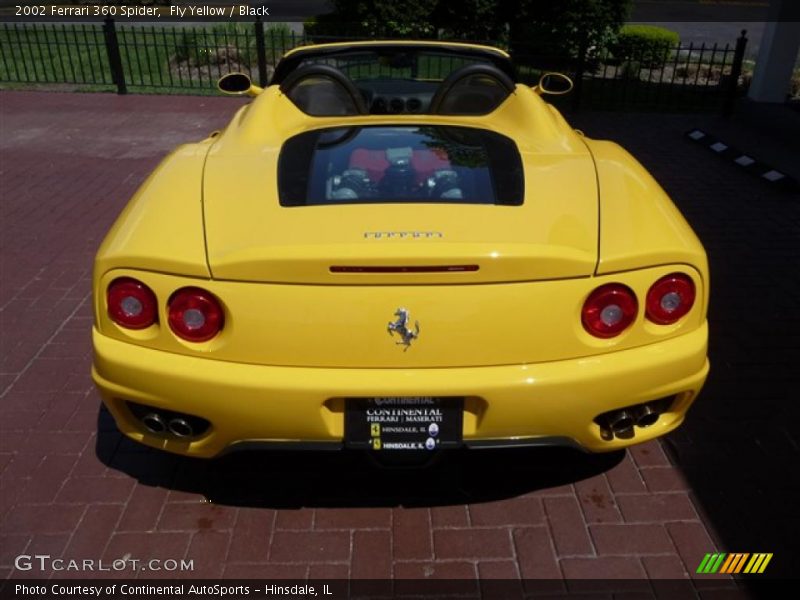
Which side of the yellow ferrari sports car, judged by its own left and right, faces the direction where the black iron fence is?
front

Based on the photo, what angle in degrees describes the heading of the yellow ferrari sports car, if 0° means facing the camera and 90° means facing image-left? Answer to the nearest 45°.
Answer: approximately 180°
